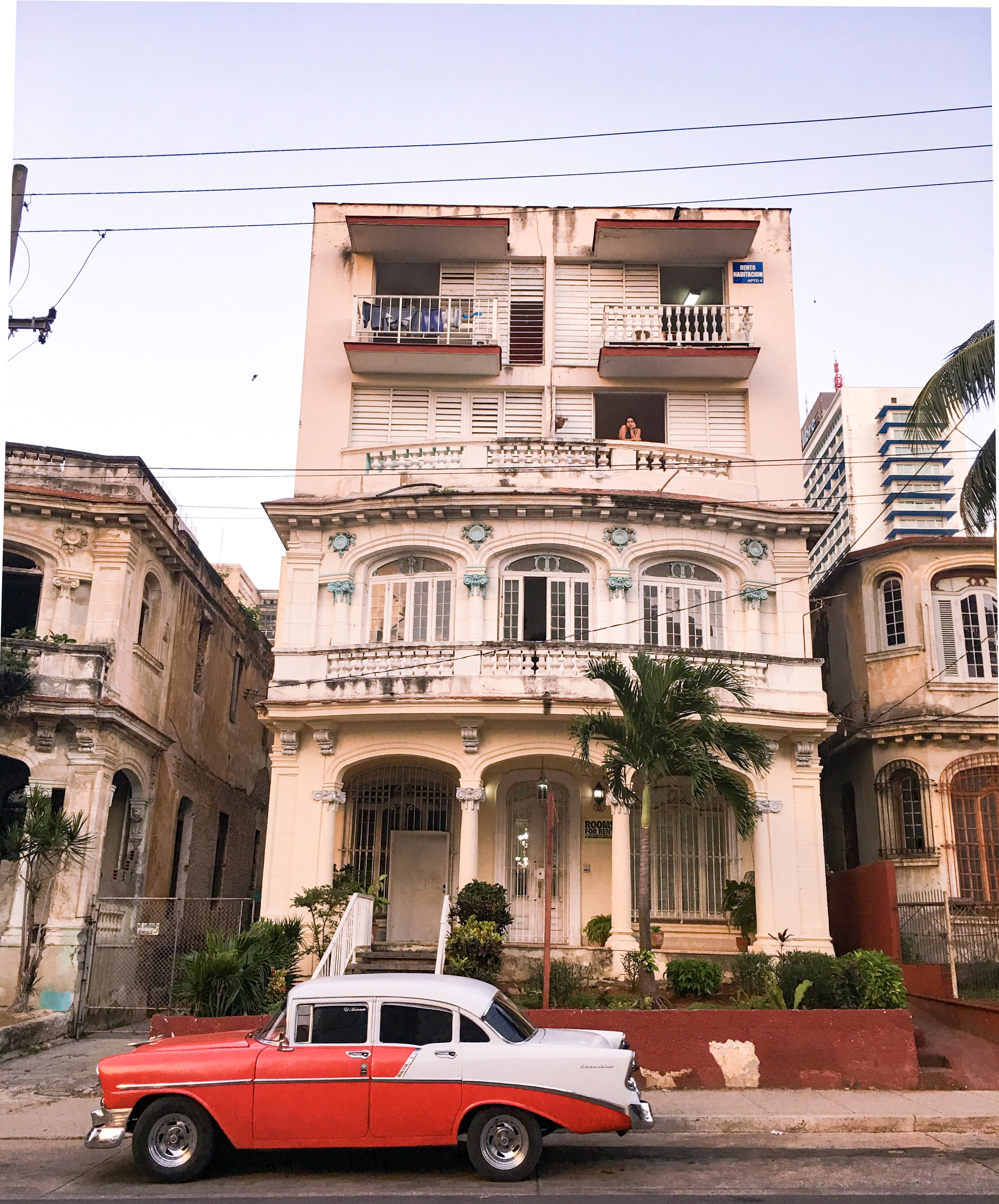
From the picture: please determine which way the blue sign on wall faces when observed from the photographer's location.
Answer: facing the viewer

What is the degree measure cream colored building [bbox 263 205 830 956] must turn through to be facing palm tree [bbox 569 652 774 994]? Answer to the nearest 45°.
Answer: approximately 45° to its left

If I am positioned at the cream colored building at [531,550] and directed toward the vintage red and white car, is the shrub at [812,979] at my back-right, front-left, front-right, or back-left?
front-left

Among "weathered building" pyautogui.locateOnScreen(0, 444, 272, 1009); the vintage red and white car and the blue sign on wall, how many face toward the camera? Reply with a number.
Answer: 2

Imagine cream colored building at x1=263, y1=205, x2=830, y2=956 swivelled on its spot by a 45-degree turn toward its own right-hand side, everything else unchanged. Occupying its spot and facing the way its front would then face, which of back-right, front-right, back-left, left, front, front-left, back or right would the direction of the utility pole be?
front

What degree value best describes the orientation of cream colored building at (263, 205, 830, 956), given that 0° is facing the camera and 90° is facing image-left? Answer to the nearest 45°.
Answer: approximately 0°

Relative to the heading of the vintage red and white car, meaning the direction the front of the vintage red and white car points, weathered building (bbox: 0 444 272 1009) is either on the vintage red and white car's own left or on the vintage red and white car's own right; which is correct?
on the vintage red and white car's own right

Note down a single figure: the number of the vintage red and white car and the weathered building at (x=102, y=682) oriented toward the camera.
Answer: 1

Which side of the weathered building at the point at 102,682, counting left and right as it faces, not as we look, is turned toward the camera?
front

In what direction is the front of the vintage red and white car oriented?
to the viewer's left

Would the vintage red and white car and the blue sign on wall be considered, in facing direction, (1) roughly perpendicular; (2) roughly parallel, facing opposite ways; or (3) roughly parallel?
roughly perpendicular

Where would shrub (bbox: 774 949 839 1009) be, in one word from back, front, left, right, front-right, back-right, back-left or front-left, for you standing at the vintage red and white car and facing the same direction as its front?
back-right

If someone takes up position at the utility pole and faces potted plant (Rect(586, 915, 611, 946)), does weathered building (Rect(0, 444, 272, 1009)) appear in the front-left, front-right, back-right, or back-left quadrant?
front-left
